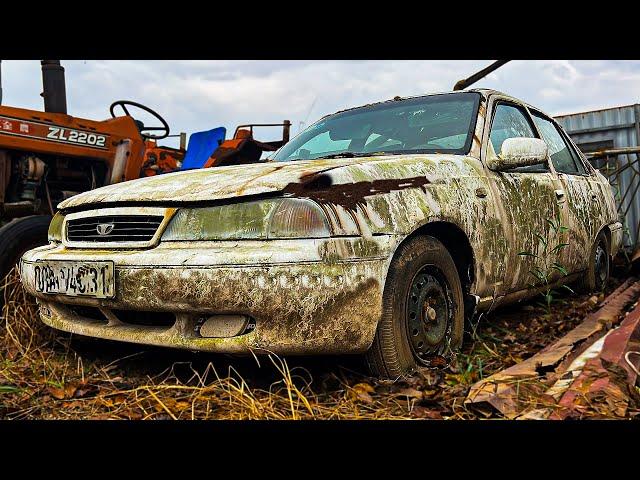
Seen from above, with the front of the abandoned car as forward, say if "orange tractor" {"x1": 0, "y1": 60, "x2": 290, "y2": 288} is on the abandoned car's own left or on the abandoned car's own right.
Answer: on the abandoned car's own right

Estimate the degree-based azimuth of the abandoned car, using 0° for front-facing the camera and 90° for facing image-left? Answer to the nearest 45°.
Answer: approximately 45°

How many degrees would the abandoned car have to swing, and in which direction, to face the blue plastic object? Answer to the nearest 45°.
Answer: approximately 135° to its right
